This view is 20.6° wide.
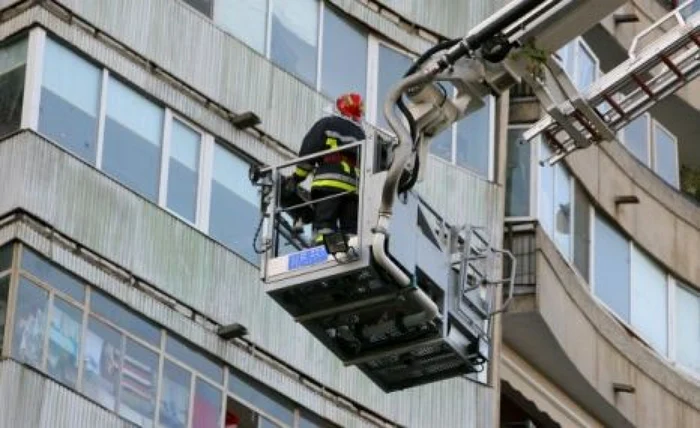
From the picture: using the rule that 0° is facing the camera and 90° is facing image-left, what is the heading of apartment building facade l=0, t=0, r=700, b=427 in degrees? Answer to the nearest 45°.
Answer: approximately 315°

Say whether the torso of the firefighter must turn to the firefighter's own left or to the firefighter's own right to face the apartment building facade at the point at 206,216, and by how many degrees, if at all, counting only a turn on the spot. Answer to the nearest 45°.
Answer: approximately 45° to the firefighter's own left

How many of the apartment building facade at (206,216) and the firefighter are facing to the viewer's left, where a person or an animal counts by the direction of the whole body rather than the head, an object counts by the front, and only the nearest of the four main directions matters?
0

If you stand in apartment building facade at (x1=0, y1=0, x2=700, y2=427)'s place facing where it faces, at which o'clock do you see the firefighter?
The firefighter is roughly at 1 o'clock from the apartment building facade.
